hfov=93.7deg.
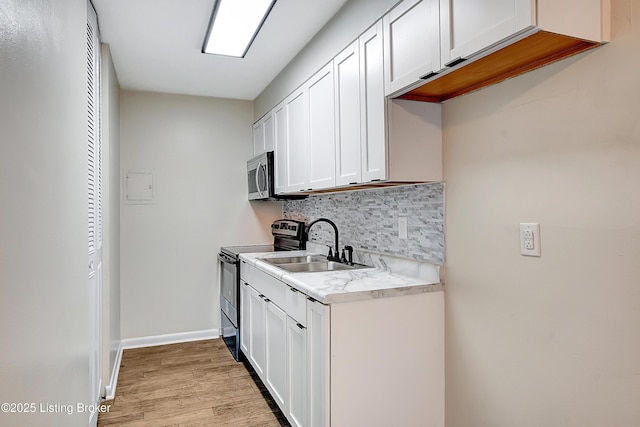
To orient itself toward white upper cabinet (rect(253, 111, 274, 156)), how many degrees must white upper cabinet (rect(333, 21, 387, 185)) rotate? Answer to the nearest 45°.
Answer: approximately 90° to its right

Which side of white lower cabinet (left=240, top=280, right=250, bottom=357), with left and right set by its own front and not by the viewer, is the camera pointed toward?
left

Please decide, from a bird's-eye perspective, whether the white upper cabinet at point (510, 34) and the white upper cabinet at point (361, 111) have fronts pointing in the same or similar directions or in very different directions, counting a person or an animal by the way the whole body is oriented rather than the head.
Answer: same or similar directions

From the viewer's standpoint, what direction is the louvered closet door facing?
to the viewer's right

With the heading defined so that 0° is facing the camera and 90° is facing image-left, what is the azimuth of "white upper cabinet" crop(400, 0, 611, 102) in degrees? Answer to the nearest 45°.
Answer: approximately 45°

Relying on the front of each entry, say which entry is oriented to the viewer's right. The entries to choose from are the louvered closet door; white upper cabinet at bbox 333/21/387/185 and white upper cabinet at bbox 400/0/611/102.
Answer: the louvered closet door

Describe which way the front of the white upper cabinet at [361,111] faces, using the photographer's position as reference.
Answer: facing the viewer and to the left of the viewer

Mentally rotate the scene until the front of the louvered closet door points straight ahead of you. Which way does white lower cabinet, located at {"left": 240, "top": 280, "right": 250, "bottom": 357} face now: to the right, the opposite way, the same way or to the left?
the opposite way

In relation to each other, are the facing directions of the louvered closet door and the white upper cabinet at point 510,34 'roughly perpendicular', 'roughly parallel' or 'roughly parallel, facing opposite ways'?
roughly parallel, facing opposite ways

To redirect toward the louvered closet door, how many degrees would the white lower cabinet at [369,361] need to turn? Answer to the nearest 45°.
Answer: approximately 45° to its right

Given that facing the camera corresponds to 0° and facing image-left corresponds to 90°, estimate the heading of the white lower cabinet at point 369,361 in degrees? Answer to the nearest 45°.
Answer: approximately 45°

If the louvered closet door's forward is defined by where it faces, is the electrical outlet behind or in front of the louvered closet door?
in front

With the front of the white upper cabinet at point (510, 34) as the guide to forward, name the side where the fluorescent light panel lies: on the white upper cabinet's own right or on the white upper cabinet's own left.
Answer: on the white upper cabinet's own right
